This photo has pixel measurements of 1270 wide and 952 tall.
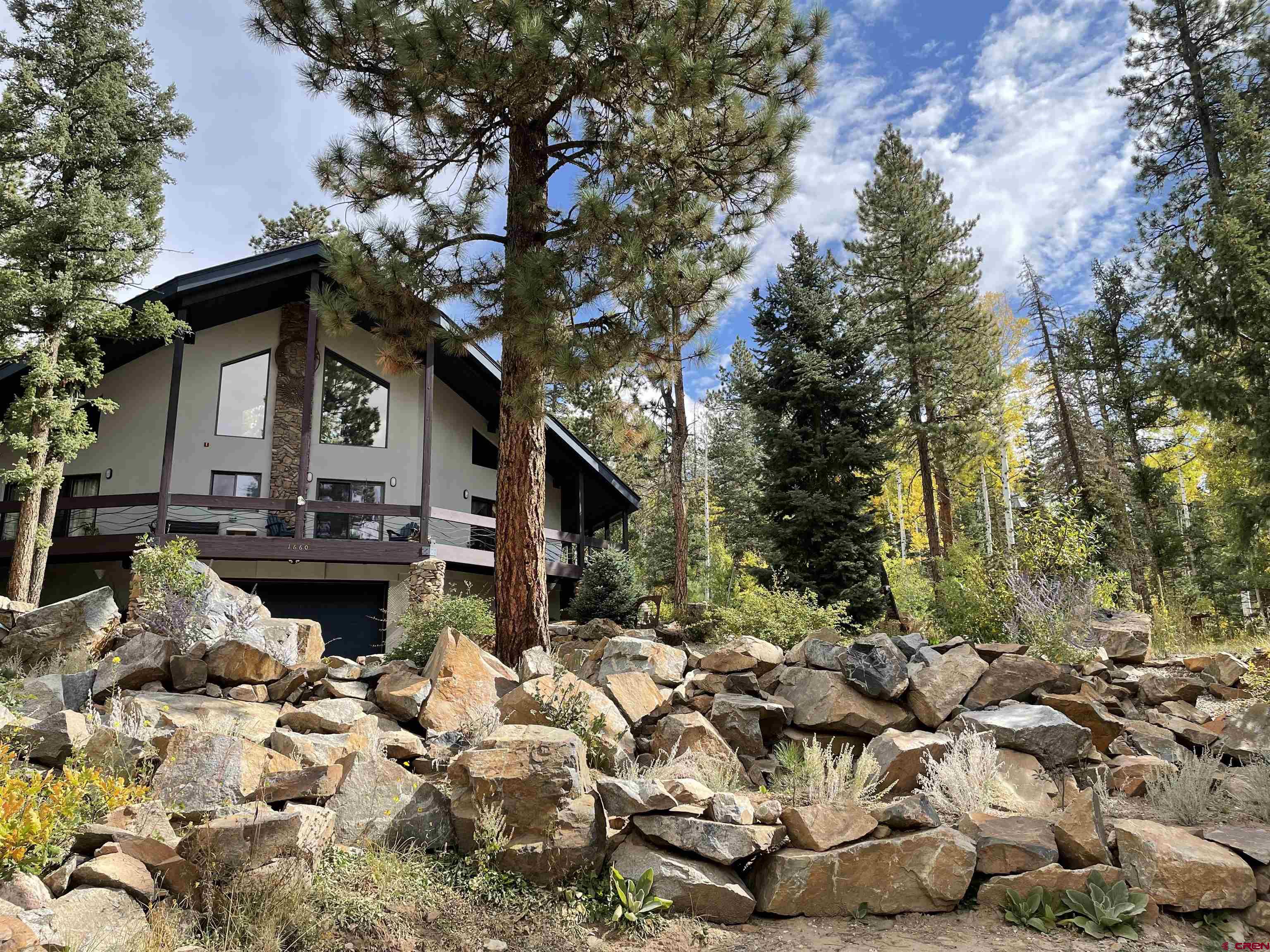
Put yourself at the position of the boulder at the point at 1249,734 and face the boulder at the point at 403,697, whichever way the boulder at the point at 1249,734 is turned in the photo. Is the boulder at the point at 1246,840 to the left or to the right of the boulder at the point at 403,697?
left

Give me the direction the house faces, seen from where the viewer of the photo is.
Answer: facing the viewer

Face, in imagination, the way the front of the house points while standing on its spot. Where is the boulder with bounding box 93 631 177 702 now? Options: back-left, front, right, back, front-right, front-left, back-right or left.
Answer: front

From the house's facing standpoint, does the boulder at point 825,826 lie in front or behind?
in front

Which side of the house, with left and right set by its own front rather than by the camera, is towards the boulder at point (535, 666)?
front

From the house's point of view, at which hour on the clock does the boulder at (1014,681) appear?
The boulder is roughly at 11 o'clock from the house.

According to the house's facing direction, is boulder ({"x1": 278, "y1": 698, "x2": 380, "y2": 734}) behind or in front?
in front

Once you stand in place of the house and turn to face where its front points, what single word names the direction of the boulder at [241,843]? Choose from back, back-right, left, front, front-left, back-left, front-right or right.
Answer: front

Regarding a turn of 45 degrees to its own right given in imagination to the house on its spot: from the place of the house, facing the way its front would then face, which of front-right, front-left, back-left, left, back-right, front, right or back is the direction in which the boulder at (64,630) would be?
front-left

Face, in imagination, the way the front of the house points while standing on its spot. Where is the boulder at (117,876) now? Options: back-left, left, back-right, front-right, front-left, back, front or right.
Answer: front

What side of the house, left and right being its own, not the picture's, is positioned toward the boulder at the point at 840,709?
front

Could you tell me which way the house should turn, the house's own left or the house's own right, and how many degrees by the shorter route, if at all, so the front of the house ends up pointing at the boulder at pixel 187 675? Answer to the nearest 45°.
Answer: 0° — it already faces it

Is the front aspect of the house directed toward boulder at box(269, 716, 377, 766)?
yes

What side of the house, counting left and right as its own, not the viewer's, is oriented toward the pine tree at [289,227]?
back

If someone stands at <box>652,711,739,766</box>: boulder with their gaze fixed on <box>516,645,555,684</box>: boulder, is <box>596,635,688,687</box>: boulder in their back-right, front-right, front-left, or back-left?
front-right

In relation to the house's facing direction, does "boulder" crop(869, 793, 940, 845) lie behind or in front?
in front
